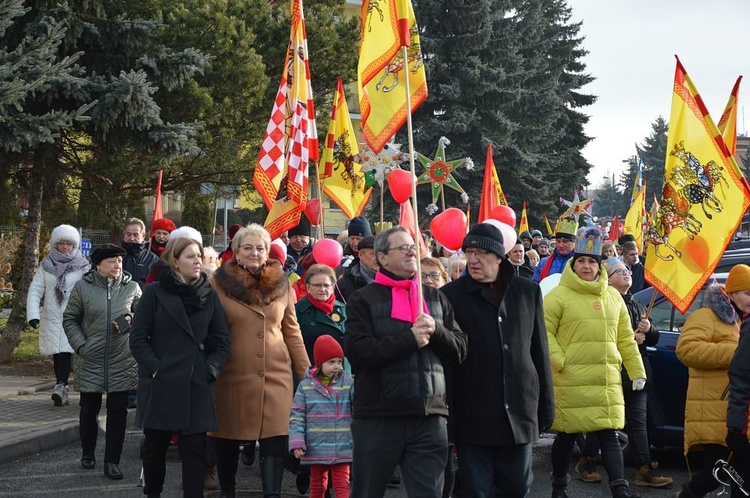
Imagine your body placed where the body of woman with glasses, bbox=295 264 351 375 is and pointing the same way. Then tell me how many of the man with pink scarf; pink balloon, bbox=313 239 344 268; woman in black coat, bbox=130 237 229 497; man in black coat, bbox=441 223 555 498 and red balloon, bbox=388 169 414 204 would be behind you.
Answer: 2

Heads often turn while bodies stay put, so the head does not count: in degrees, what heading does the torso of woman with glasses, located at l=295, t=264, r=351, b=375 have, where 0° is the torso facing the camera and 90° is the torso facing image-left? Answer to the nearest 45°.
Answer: approximately 0°

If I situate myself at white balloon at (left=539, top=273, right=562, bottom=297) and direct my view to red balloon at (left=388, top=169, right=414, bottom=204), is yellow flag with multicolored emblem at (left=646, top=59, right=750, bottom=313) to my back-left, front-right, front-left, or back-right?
back-left

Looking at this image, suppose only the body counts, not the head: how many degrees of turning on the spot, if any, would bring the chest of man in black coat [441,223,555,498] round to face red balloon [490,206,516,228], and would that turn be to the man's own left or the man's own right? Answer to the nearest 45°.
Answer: approximately 180°

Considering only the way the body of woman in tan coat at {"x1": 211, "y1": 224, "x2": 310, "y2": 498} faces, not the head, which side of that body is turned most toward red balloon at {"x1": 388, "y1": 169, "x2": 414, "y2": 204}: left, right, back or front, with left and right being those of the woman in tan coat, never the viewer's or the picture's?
back

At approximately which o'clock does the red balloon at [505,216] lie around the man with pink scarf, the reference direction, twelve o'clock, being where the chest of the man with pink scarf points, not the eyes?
The red balloon is roughly at 8 o'clock from the man with pink scarf.

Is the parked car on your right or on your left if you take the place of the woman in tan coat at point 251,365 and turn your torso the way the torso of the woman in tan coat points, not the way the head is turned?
on your left

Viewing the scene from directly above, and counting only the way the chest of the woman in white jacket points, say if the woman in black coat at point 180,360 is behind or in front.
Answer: in front

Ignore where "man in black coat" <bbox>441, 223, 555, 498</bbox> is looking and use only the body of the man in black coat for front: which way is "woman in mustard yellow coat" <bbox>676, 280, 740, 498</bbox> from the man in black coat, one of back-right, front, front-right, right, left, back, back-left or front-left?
back-left

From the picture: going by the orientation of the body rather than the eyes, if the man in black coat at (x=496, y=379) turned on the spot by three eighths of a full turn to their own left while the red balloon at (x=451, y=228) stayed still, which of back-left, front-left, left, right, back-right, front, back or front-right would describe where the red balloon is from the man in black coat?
front-left
